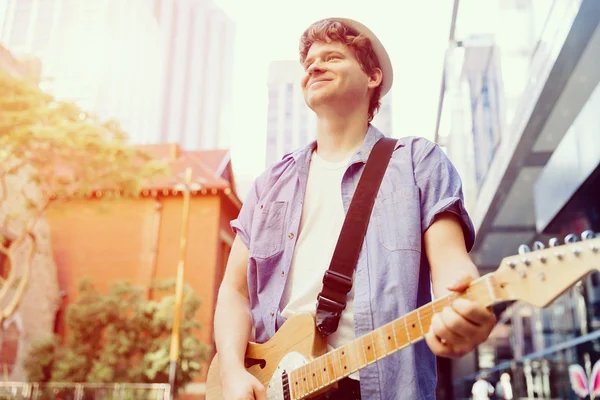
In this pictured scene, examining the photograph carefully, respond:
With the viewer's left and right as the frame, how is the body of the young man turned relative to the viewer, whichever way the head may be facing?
facing the viewer and to the left of the viewer

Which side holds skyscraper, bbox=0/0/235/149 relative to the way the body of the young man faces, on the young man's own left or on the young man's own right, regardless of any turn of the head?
on the young man's own right

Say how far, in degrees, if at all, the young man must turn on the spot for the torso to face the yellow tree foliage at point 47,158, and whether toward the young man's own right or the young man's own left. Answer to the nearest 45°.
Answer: approximately 90° to the young man's own right

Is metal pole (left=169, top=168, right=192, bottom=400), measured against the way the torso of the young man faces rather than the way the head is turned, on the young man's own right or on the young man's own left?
on the young man's own right
